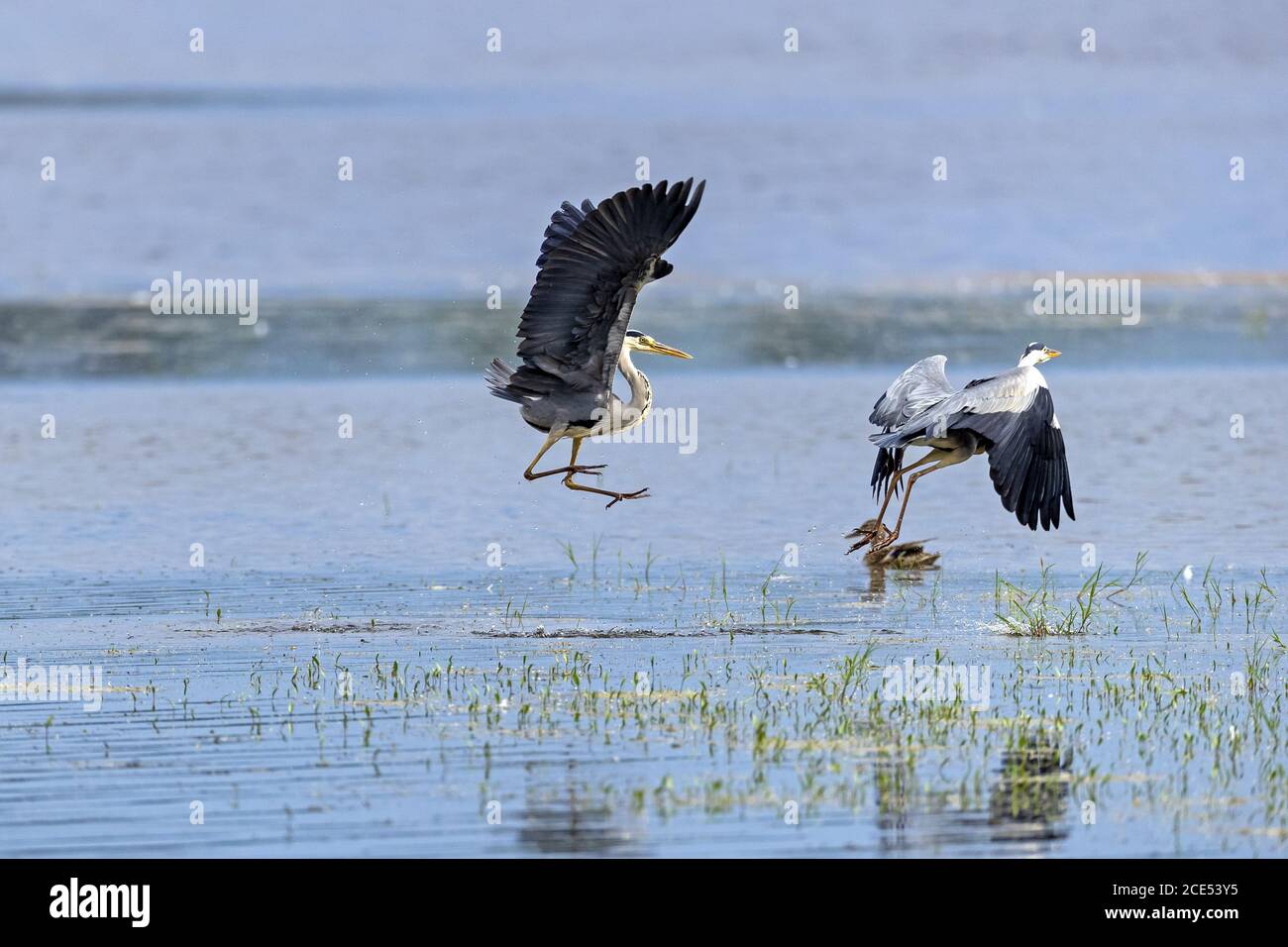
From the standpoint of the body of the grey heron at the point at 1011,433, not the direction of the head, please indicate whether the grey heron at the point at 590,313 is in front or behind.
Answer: behind

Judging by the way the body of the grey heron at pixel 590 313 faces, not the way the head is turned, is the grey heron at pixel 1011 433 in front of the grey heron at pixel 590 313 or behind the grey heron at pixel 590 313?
in front

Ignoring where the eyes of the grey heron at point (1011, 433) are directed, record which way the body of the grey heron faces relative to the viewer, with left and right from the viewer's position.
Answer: facing away from the viewer and to the right of the viewer

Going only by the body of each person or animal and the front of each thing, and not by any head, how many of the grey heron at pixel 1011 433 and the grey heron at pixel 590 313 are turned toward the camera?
0

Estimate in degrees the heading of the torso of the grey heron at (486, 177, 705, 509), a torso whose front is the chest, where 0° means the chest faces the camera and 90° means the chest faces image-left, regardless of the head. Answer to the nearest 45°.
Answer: approximately 270°
